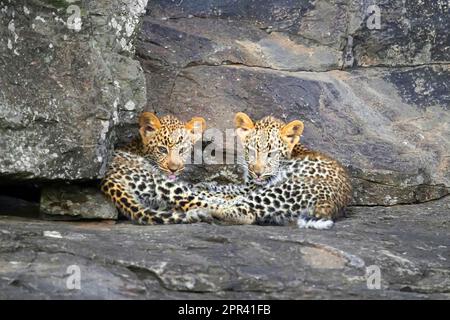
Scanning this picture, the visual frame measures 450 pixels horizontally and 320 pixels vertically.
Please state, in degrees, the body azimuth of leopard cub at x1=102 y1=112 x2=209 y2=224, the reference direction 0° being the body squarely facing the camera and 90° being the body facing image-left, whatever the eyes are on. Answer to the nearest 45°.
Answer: approximately 315°

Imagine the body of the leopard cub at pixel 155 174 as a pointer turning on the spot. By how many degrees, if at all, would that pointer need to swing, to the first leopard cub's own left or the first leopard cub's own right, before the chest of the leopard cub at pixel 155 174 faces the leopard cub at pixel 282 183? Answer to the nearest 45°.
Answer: approximately 45° to the first leopard cub's own left

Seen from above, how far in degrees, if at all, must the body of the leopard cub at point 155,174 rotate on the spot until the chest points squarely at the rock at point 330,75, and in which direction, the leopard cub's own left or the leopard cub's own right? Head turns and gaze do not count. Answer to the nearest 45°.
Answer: approximately 90° to the leopard cub's own left

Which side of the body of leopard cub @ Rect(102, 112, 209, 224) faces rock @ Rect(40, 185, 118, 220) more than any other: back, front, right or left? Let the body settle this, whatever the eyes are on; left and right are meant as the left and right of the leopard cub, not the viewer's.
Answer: right
